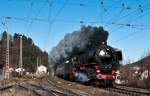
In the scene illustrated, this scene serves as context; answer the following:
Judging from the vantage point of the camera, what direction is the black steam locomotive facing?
facing the viewer and to the right of the viewer
